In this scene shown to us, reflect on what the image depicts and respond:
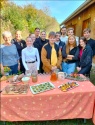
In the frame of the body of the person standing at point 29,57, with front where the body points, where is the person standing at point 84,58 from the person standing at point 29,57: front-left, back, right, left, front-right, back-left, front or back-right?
left

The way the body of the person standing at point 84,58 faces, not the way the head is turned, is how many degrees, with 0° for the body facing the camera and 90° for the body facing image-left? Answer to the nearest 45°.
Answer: approximately 45°

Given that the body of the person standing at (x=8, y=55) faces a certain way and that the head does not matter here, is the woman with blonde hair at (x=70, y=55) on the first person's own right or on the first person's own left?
on the first person's own left

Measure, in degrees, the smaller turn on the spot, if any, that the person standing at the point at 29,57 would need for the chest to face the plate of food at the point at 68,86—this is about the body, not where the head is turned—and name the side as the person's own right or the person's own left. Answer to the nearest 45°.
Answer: approximately 45° to the person's own left

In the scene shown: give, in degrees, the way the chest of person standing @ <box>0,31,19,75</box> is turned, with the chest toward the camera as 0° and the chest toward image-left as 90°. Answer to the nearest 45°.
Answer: approximately 0°

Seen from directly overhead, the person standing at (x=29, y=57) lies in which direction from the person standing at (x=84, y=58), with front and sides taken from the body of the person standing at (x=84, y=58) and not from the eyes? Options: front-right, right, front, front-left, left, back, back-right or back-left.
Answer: front-right

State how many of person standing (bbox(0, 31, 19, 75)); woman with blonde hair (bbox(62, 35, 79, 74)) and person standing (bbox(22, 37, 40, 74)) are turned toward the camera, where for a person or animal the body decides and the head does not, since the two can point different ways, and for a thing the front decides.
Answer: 3

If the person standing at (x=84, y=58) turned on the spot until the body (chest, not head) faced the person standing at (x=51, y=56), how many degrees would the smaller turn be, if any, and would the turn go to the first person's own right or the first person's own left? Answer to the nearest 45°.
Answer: approximately 45° to the first person's own right

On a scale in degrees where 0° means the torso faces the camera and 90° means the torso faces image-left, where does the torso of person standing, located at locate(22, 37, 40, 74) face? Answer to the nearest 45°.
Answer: approximately 0°

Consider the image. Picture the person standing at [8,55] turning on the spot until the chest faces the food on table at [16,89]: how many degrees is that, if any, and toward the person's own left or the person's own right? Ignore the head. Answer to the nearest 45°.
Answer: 0° — they already face it
